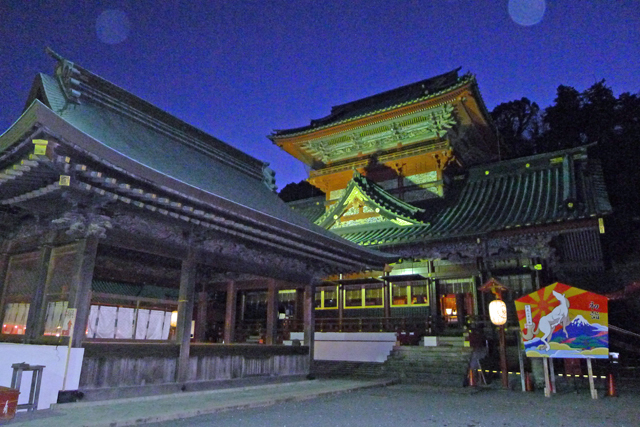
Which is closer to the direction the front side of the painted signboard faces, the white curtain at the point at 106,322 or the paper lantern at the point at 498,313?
the white curtain

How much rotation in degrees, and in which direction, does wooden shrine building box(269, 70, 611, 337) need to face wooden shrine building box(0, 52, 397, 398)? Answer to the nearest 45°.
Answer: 0° — it already faces it

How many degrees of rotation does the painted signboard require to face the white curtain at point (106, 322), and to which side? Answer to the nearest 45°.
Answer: approximately 45° to its right

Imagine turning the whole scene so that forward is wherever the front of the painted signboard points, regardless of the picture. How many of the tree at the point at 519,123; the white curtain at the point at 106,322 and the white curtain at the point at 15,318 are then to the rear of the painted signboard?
1

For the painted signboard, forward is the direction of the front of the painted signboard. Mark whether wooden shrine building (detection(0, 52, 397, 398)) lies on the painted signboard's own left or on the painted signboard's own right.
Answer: on the painted signboard's own right

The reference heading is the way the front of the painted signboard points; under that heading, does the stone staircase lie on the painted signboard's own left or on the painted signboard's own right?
on the painted signboard's own right

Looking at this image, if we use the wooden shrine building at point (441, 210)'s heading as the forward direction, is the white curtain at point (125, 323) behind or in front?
in front

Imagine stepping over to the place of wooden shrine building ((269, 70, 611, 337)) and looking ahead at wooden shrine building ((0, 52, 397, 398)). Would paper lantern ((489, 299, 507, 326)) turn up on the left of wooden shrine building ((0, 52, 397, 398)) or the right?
left

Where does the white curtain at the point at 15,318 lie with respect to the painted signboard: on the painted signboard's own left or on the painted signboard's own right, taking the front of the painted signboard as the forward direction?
on the painted signboard's own right

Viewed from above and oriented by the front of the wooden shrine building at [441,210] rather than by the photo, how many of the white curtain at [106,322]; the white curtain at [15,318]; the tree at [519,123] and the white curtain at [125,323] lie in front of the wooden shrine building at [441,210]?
3

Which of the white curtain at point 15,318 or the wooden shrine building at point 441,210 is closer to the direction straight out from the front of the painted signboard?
the white curtain

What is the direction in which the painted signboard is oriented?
toward the camera

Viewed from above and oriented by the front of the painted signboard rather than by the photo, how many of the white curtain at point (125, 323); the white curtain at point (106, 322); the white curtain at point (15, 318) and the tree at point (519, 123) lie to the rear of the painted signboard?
1

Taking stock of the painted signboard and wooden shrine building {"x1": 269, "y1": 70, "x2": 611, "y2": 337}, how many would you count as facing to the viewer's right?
0

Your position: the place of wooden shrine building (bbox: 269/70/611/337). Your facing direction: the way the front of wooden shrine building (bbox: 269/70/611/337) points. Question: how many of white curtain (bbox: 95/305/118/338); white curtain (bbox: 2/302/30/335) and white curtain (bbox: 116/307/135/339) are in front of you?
3

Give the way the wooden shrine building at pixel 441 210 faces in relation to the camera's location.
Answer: facing the viewer and to the left of the viewer

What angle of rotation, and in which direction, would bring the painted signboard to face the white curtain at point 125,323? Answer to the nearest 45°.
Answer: approximately 45° to its right

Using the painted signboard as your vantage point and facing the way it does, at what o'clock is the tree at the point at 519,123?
The tree is roughly at 6 o'clock from the painted signboard.
